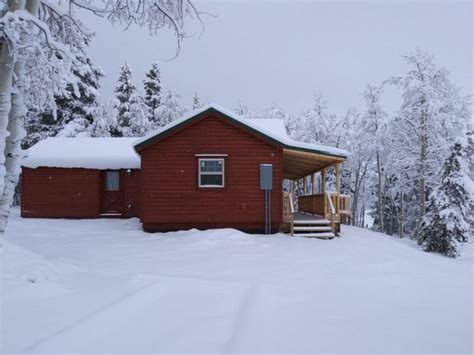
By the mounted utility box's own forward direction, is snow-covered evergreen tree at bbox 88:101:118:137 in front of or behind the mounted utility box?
behind

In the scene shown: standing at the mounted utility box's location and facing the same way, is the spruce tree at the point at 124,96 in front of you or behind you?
behind

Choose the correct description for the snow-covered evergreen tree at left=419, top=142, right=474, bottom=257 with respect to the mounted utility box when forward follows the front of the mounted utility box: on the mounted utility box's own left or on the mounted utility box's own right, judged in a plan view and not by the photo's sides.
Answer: on the mounted utility box's own left

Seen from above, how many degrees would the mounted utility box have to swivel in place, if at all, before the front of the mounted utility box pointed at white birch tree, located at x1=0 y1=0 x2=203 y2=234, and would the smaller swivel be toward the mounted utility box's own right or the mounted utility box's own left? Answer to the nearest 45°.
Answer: approximately 45° to the mounted utility box's own right

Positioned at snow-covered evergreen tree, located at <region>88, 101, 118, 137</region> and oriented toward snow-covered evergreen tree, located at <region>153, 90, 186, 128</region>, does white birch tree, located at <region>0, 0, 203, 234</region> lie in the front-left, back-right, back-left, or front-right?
back-right

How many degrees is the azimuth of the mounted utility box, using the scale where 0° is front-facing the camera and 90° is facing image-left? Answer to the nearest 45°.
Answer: approximately 0°

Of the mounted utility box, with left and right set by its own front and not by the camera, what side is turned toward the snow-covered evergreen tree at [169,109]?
back

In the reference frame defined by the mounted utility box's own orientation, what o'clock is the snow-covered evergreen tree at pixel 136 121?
The snow-covered evergreen tree is roughly at 5 o'clock from the mounted utility box.
